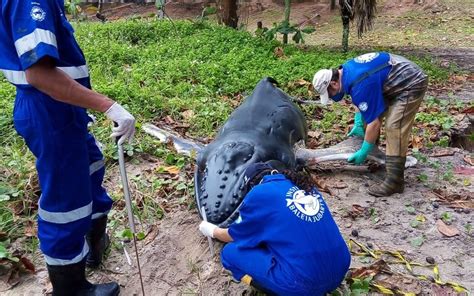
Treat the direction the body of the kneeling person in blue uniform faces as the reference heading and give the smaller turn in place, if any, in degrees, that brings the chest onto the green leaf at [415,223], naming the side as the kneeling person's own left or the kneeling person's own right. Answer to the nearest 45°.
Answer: approximately 90° to the kneeling person's own right

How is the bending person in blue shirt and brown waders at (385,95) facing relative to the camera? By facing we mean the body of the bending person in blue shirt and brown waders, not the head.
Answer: to the viewer's left

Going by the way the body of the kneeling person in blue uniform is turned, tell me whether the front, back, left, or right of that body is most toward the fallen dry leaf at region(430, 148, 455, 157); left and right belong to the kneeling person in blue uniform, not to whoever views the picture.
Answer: right

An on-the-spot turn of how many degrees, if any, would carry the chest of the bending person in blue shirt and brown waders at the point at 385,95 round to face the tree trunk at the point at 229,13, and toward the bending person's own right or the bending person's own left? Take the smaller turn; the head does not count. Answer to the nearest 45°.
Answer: approximately 45° to the bending person's own right

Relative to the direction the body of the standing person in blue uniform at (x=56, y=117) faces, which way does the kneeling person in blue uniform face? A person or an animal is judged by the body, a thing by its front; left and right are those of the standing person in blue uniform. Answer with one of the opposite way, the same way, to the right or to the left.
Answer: to the left

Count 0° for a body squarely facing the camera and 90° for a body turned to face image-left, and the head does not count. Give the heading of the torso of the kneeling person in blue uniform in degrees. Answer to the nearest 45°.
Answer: approximately 135°

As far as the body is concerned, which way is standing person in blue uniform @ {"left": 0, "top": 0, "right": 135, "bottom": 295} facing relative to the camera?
to the viewer's right

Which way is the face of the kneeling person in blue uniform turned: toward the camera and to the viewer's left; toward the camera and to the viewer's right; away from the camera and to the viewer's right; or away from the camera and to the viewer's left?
away from the camera and to the viewer's left

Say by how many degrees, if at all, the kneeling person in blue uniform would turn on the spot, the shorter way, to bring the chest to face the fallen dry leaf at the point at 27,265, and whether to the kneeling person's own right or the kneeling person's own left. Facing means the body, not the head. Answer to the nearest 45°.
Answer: approximately 45° to the kneeling person's own left

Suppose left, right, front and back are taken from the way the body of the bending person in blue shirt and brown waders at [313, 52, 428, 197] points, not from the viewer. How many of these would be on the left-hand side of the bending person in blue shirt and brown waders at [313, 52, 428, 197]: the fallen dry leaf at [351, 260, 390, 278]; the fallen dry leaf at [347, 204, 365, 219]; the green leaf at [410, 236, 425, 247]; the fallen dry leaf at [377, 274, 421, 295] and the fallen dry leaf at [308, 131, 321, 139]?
4

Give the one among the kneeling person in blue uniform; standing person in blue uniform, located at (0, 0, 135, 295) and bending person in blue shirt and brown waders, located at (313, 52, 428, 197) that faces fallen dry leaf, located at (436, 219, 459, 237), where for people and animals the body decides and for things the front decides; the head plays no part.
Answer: standing person in blue uniform, located at (0, 0, 135, 295)
